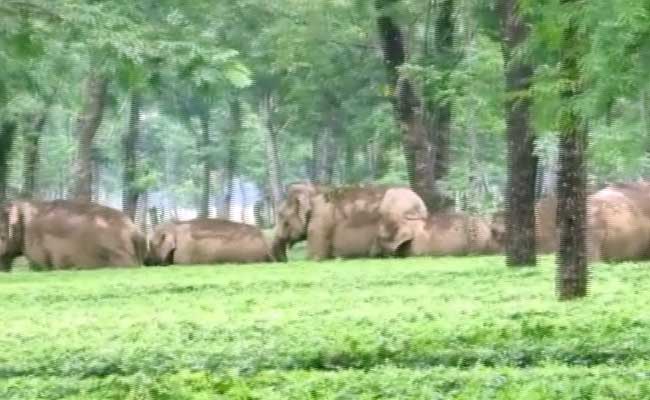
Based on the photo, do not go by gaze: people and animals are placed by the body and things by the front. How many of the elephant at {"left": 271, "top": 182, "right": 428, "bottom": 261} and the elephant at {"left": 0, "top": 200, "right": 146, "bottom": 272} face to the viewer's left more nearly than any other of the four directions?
2

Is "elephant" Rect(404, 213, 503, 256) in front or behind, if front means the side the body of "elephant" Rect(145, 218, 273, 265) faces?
behind

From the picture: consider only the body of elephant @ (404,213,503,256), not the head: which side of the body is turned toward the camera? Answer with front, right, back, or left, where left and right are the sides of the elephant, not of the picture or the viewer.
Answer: left

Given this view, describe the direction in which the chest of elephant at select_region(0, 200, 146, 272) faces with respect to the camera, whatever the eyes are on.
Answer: to the viewer's left

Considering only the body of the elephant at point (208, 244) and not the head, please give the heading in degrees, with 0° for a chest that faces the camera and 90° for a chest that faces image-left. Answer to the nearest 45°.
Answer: approximately 90°

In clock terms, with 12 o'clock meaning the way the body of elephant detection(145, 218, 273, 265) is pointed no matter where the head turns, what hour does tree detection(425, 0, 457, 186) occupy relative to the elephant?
The tree is roughly at 6 o'clock from the elephant.

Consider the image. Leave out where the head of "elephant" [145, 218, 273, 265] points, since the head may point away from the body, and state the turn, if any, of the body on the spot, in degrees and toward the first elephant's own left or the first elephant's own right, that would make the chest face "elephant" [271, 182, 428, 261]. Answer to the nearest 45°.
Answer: approximately 180°

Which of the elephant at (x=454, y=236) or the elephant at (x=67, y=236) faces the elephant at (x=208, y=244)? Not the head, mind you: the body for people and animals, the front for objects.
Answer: the elephant at (x=454, y=236)

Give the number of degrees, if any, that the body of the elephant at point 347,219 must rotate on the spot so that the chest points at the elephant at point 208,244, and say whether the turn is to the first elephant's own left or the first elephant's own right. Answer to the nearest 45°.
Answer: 0° — it already faces it

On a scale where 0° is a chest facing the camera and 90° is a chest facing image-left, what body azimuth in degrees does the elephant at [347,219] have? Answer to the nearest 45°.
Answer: approximately 90°
